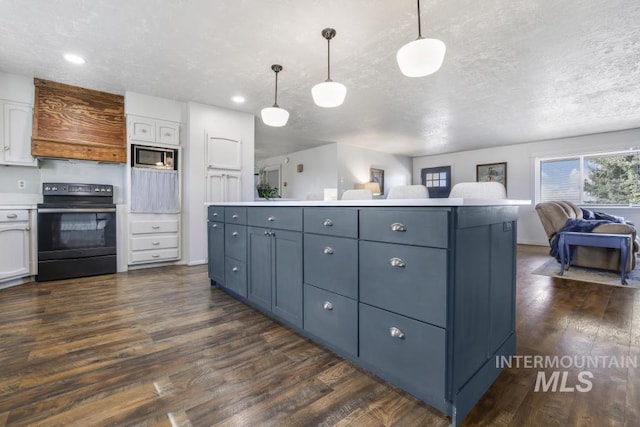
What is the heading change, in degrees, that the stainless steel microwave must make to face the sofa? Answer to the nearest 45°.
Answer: approximately 45° to its left

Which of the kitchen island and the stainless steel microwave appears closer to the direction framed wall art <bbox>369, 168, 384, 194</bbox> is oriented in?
the kitchen island

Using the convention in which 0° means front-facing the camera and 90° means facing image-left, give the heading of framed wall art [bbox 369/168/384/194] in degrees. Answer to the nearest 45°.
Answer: approximately 315°

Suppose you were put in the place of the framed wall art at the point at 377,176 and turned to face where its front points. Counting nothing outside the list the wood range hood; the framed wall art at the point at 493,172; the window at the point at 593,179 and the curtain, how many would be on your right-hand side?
2

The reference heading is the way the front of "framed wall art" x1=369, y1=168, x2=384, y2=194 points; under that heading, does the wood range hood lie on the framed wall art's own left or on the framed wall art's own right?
on the framed wall art's own right

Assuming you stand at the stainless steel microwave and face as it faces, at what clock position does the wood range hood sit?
The wood range hood is roughly at 3 o'clock from the stainless steel microwave.

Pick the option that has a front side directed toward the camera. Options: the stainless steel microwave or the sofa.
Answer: the stainless steel microwave

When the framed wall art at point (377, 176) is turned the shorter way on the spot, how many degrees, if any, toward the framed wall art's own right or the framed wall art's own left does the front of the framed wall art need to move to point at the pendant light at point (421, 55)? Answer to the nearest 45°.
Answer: approximately 45° to the framed wall art's own right

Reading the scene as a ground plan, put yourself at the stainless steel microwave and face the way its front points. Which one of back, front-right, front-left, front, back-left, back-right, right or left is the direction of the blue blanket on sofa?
front-left

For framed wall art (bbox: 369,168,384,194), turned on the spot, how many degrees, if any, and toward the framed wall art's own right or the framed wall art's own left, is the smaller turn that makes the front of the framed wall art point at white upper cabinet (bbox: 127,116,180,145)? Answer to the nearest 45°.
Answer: approximately 90° to the framed wall art's own right

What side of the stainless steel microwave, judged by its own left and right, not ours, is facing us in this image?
front

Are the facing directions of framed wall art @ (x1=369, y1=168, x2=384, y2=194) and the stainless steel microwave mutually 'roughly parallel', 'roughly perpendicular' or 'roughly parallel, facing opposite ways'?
roughly parallel

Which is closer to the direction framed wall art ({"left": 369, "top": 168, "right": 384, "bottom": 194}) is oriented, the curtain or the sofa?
the sofa
